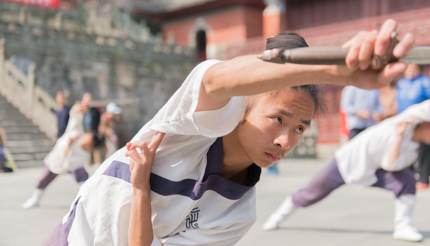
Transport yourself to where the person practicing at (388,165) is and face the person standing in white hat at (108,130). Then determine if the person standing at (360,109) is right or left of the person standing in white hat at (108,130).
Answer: right

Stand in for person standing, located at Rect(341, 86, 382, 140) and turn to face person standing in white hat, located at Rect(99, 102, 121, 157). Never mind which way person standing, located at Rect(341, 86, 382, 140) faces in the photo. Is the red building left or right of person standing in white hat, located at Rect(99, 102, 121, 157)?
right

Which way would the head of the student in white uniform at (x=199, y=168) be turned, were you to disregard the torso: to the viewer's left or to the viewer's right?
to the viewer's right

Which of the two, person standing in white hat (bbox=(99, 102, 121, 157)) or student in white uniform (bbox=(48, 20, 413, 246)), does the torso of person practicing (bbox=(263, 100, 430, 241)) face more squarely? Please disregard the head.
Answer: the student in white uniform

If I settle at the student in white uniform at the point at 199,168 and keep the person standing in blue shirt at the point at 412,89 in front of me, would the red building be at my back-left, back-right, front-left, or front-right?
front-left

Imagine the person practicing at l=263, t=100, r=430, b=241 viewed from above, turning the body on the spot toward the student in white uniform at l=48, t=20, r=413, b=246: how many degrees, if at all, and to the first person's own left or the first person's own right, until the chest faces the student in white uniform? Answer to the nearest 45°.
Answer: approximately 45° to the first person's own right
